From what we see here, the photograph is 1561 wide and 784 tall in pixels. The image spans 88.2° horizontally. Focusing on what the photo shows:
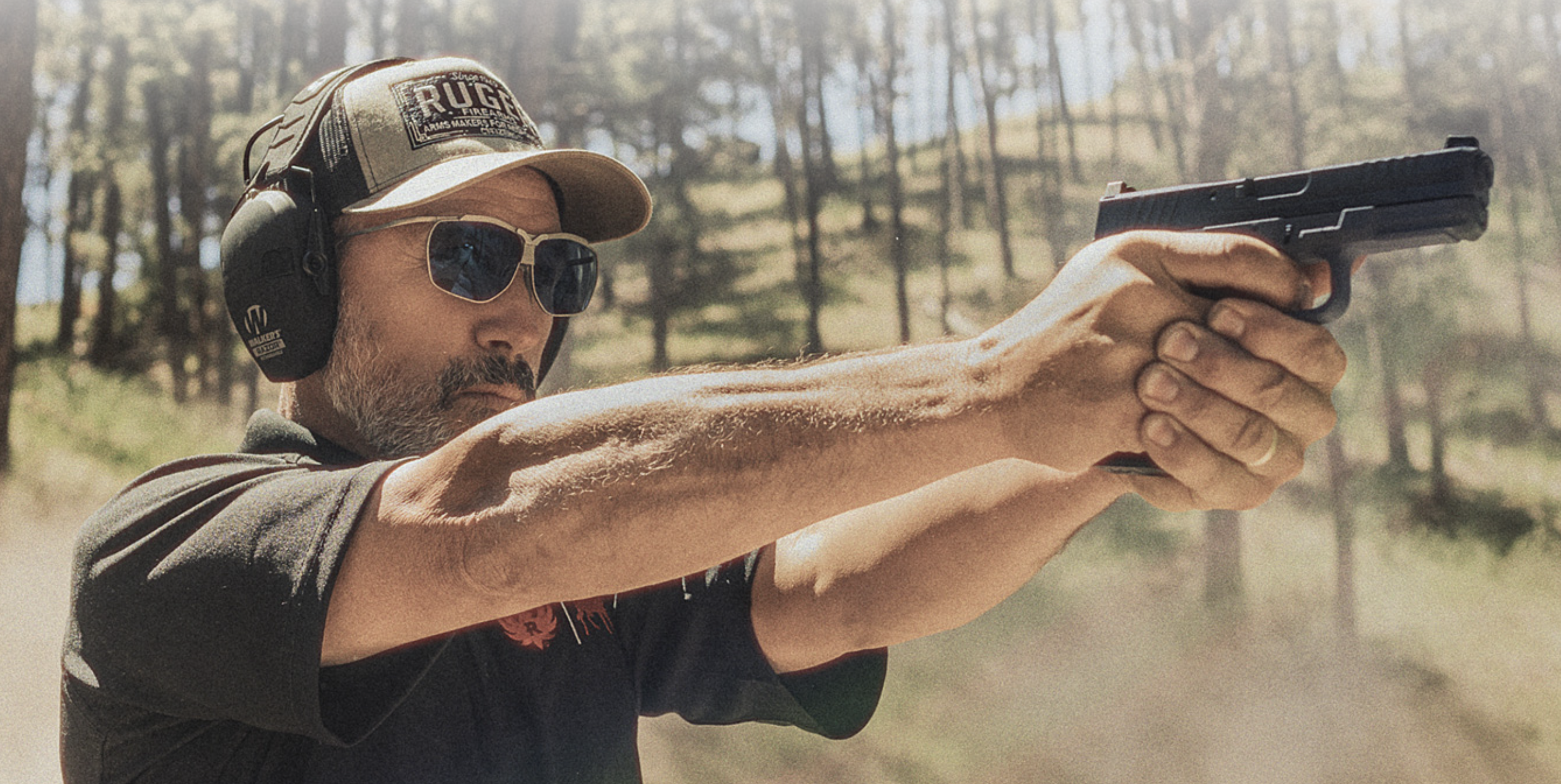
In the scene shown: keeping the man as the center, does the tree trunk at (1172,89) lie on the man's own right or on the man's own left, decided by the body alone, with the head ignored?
on the man's own left

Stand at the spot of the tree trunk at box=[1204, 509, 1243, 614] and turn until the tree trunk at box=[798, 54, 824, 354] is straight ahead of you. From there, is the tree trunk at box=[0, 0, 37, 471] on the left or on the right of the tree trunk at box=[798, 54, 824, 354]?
left

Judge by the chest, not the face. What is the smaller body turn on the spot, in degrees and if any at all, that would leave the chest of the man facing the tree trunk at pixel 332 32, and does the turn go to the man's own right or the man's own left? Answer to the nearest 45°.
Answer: approximately 135° to the man's own left

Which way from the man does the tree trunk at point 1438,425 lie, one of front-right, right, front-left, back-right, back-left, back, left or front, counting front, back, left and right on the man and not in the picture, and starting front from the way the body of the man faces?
left

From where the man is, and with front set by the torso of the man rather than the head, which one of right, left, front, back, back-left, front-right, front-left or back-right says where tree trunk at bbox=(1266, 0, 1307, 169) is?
left

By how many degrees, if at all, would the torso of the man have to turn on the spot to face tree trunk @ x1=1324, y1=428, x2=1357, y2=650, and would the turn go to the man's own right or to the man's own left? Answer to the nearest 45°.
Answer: approximately 90° to the man's own left

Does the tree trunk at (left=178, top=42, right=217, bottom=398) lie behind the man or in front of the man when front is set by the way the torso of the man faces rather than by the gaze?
behind
